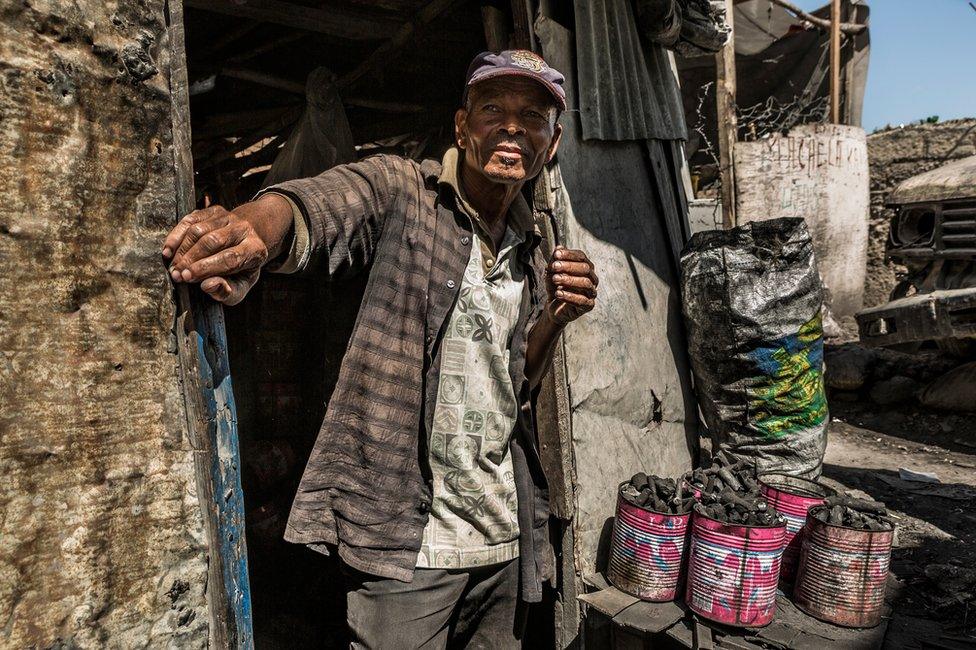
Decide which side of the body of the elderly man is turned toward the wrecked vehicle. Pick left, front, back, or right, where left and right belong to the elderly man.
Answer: left

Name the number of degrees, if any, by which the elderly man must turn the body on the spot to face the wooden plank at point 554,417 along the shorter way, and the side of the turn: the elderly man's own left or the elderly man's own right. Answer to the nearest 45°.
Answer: approximately 90° to the elderly man's own left

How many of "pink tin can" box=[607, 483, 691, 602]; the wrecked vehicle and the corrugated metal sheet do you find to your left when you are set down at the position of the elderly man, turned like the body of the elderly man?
3

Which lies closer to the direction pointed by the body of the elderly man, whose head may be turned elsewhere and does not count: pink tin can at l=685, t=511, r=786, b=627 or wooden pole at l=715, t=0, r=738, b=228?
the pink tin can

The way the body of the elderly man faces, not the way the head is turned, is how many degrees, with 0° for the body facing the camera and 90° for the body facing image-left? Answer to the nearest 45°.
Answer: approximately 315°

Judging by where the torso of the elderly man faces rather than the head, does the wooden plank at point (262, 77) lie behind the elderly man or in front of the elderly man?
behind

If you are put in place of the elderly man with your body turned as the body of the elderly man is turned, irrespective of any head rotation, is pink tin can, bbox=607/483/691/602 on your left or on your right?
on your left

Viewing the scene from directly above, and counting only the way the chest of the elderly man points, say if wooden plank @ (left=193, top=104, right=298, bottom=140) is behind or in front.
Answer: behind
